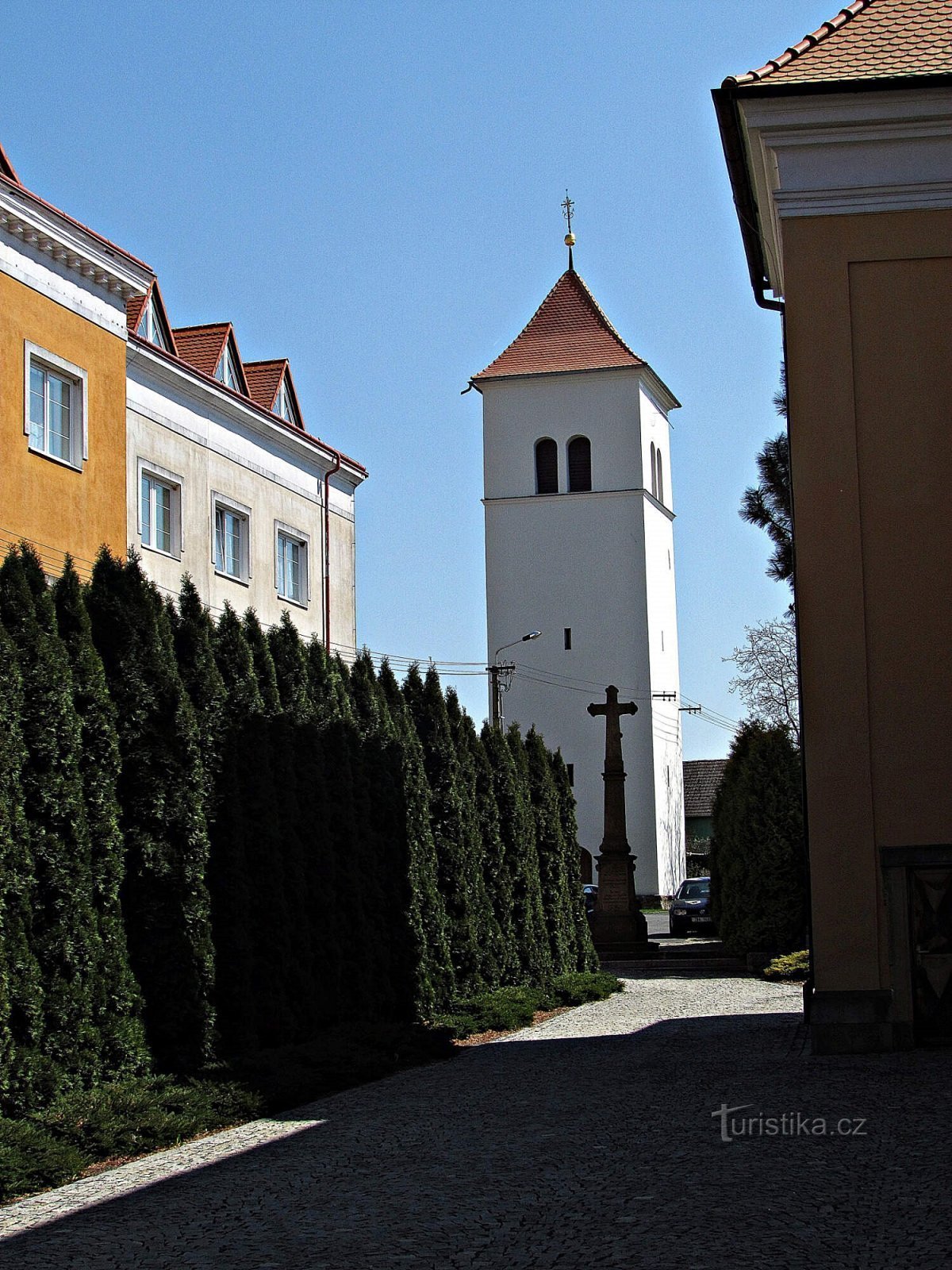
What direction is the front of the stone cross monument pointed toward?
toward the camera

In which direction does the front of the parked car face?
toward the camera

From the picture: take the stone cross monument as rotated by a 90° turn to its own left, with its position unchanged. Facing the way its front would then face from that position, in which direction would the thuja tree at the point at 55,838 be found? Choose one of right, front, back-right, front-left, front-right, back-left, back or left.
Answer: right

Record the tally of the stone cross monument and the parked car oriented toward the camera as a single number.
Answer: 2

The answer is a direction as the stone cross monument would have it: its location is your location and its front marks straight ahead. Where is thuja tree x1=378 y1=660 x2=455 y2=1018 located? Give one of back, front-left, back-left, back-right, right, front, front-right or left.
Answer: front

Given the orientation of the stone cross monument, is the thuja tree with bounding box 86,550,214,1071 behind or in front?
in front

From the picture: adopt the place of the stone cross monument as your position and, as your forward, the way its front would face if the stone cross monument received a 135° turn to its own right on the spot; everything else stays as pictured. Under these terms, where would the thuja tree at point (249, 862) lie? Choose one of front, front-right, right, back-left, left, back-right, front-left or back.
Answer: back-left

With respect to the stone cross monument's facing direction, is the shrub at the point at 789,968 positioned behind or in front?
in front

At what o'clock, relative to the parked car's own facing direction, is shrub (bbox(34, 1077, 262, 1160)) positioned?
The shrub is roughly at 12 o'clock from the parked car.

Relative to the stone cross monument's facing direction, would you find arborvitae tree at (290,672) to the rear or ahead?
ahead

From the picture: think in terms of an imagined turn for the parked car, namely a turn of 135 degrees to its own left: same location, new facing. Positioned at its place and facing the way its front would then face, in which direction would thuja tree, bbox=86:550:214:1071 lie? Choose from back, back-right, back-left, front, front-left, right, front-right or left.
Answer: back-right
